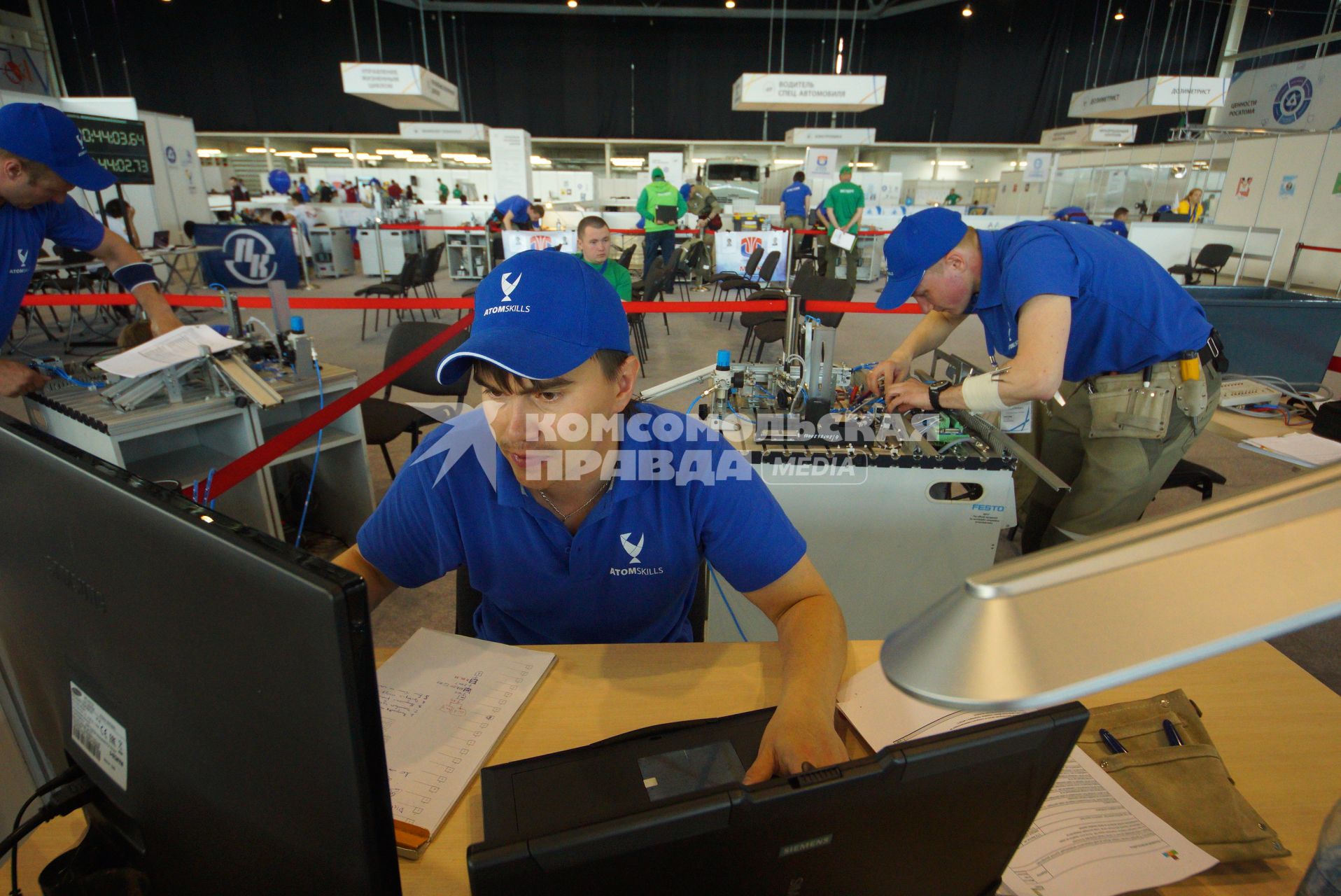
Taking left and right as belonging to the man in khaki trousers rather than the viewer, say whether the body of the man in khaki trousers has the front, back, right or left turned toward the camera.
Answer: left

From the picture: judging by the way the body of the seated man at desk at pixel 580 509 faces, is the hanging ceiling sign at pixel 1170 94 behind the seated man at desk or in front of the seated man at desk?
behind

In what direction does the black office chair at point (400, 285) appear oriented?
to the viewer's left

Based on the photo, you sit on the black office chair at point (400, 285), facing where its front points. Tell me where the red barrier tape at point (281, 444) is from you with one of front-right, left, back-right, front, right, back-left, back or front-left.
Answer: left

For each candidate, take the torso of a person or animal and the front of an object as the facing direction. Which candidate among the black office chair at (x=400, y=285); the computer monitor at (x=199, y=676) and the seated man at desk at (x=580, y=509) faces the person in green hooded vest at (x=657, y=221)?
the computer monitor

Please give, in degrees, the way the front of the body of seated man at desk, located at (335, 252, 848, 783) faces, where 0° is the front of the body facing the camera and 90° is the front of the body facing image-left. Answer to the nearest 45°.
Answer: approximately 0°

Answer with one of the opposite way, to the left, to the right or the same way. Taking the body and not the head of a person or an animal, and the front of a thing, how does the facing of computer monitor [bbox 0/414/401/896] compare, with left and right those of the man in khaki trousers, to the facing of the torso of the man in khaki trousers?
to the right

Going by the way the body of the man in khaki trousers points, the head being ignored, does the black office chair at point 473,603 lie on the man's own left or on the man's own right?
on the man's own left

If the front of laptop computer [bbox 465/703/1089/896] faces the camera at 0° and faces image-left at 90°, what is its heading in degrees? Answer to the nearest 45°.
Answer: approximately 135°

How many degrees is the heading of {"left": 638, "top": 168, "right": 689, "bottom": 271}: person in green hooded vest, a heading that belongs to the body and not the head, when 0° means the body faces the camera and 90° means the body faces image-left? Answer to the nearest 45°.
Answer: approximately 180°

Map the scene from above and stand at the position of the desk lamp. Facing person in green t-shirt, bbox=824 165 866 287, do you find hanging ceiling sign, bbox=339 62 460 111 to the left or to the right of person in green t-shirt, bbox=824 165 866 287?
left

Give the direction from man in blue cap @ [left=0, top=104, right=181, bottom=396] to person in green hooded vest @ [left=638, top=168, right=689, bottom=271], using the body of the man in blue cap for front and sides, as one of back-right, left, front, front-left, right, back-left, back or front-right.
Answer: left

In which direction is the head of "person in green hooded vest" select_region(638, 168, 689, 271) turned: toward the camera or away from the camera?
away from the camera
